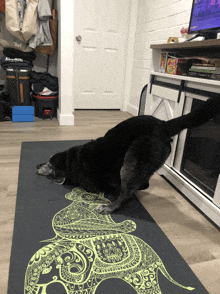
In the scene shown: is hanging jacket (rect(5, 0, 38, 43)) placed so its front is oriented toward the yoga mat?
yes

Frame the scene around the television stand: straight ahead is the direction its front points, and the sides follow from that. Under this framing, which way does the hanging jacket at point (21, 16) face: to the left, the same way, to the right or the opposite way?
to the left

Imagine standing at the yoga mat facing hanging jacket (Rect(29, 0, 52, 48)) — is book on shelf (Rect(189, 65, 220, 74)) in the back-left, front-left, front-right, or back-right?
front-right

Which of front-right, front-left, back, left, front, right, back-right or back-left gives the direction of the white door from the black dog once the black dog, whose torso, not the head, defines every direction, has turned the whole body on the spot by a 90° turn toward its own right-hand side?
front

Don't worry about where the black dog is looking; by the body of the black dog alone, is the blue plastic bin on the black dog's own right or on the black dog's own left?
on the black dog's own right

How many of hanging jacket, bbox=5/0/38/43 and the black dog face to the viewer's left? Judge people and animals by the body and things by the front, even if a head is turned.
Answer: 1

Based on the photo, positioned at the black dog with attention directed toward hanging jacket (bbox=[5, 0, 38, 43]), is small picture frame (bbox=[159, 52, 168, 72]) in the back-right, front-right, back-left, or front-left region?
front-right

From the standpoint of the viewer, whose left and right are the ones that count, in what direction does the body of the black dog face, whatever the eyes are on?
facing to the left of the viewer

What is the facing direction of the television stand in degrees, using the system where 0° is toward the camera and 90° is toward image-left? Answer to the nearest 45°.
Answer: approximately 45°

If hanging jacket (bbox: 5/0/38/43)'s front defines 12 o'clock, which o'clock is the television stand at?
The television stand is roughly at 11 o'clock from the hanging jacket.

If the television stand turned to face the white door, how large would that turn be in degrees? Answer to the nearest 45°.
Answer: approximately 90° to its right

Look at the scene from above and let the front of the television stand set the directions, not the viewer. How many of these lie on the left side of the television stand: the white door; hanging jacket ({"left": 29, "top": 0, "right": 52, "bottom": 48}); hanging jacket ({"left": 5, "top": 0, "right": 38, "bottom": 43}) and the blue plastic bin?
0

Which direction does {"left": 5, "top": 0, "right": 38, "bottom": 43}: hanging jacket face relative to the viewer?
toward the camera

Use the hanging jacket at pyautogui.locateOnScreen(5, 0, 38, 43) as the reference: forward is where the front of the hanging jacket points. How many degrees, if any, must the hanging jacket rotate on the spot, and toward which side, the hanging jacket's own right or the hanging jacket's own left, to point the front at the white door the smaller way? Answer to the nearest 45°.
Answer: approximately 135° to the hanging jacket's own left
